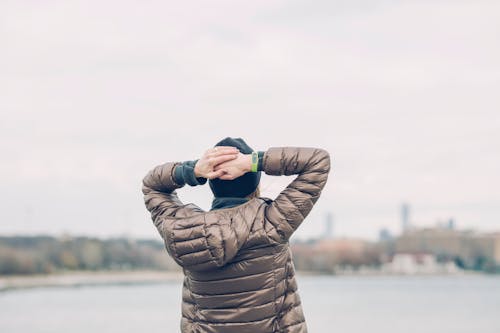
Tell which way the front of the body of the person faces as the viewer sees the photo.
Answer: away from the camera

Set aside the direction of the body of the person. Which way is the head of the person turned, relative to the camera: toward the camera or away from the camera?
away from the camera
